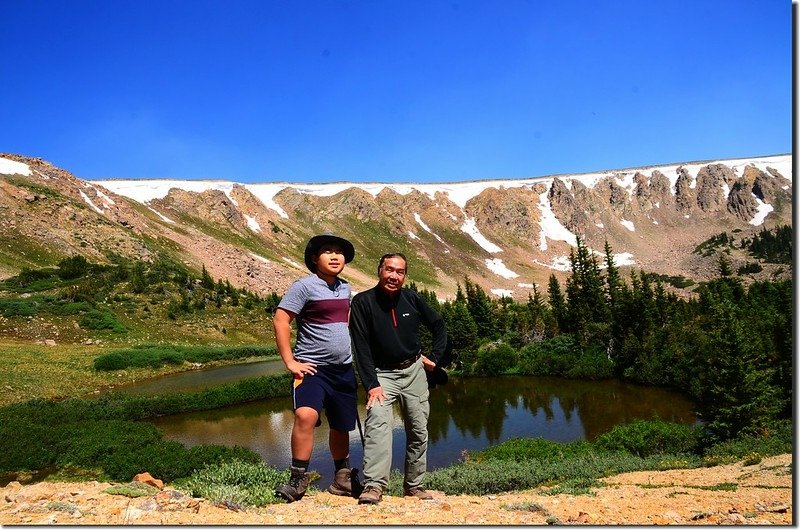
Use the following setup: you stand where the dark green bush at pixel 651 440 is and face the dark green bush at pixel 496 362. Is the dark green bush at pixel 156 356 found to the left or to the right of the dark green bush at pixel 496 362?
left

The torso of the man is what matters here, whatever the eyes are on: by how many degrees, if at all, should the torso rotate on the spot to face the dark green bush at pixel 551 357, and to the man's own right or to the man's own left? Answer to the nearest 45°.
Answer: approximately 180°

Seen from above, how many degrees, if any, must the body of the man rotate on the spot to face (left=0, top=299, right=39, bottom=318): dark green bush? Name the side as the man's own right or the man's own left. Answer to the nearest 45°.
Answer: approximately 135° to the man's own right

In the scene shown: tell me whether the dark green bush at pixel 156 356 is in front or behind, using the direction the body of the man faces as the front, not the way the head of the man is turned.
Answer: behind

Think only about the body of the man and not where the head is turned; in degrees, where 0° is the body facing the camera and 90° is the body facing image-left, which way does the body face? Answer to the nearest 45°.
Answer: approximately 0°

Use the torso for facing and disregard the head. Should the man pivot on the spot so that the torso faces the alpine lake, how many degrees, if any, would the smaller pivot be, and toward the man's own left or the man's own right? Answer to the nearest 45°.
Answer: approximately 180°
